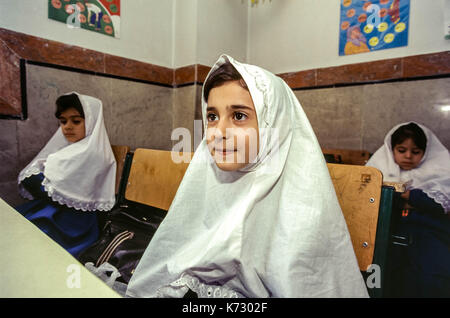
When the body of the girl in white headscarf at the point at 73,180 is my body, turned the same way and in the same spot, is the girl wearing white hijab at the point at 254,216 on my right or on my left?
on my left

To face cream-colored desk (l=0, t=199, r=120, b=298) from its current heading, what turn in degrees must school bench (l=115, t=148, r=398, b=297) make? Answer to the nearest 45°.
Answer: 0° — it already faces it

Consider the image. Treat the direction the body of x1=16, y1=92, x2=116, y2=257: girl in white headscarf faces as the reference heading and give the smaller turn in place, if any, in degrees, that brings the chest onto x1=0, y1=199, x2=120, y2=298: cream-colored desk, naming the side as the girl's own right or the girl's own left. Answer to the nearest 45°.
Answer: approximately 45° to the girl's own left

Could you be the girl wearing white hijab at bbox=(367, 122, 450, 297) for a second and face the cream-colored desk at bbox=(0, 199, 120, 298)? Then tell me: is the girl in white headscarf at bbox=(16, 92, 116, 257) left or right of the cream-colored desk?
right

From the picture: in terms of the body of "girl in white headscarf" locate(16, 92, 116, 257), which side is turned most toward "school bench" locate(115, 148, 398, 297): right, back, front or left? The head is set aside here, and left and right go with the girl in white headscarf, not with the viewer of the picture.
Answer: left

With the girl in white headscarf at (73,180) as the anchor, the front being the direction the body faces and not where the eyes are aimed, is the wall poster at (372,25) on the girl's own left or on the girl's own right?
on the girl's own left

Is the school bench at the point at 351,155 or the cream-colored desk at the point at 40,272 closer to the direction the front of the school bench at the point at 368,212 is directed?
the cream-colored desk
